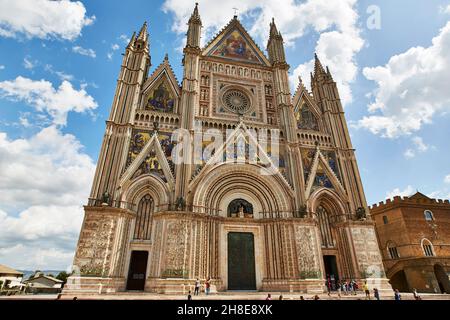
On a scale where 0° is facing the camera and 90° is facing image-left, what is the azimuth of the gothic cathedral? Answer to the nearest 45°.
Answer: approximately 0°

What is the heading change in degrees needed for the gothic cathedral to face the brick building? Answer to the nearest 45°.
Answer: approximately 135° to its left
